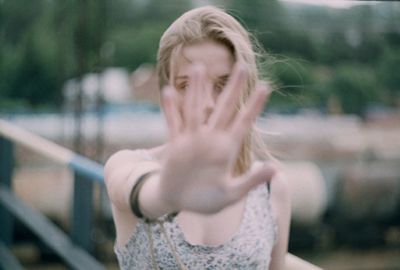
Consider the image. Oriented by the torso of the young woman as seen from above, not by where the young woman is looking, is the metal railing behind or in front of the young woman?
behind

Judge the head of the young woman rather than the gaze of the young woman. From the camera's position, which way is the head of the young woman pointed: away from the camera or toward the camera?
toward the camera

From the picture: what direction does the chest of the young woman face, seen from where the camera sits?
toward the camera
